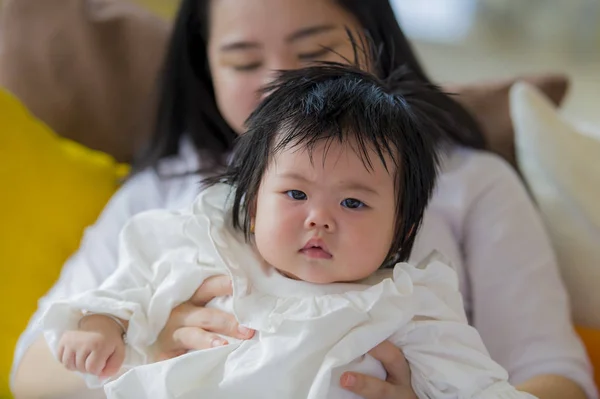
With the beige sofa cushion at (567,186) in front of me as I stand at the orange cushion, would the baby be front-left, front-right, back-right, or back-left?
back-left

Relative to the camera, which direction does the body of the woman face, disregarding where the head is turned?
toward the camera

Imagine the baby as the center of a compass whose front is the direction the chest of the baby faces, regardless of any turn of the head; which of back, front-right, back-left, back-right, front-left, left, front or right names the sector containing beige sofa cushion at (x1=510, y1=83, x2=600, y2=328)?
back-left
